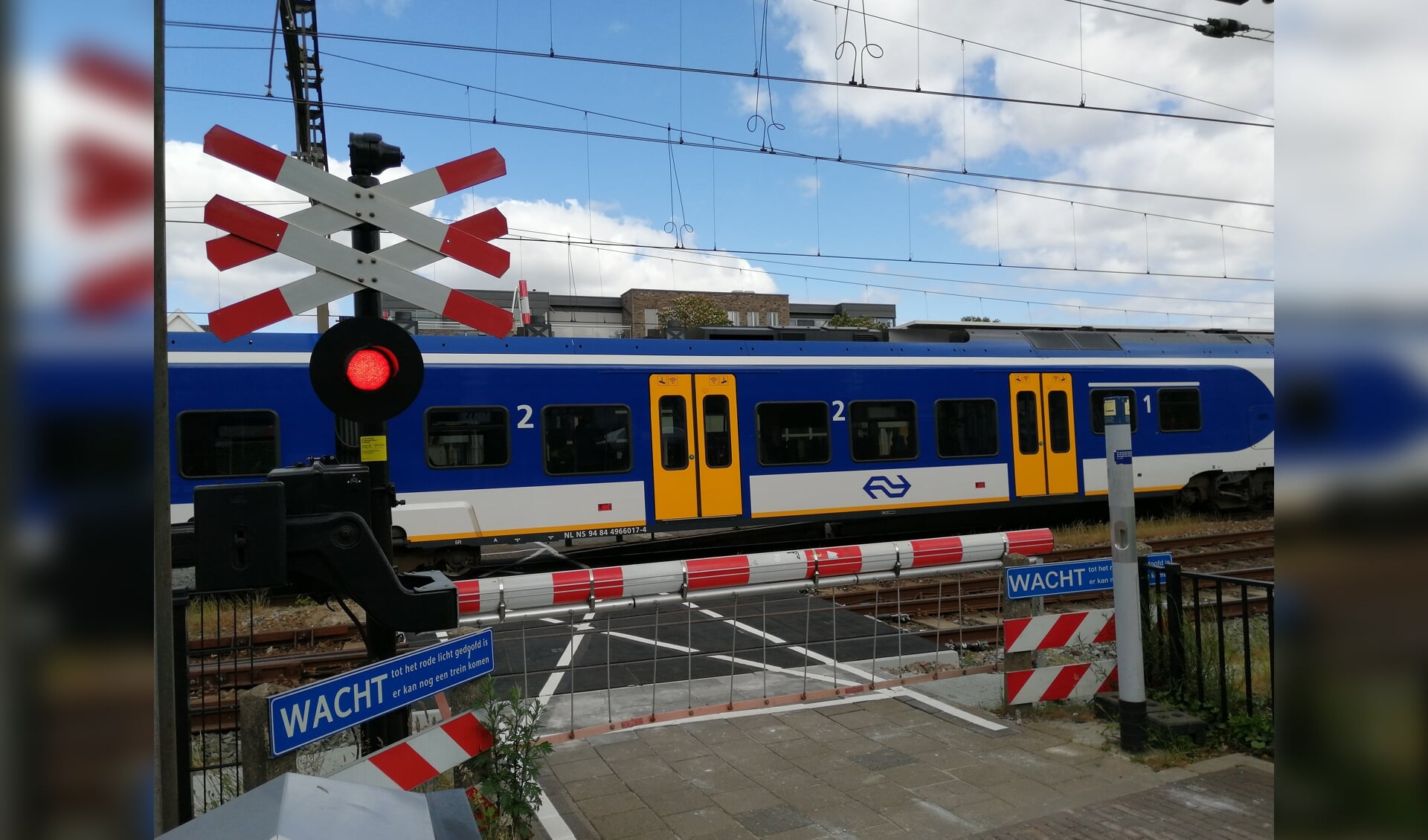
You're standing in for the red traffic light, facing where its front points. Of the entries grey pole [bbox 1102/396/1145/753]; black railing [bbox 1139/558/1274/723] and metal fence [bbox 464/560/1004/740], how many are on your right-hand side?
0

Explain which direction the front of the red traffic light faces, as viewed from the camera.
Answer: facing the viewer

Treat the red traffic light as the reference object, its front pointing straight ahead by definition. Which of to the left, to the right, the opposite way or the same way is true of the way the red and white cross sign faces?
the same way

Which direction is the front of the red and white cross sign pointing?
toward the camera
